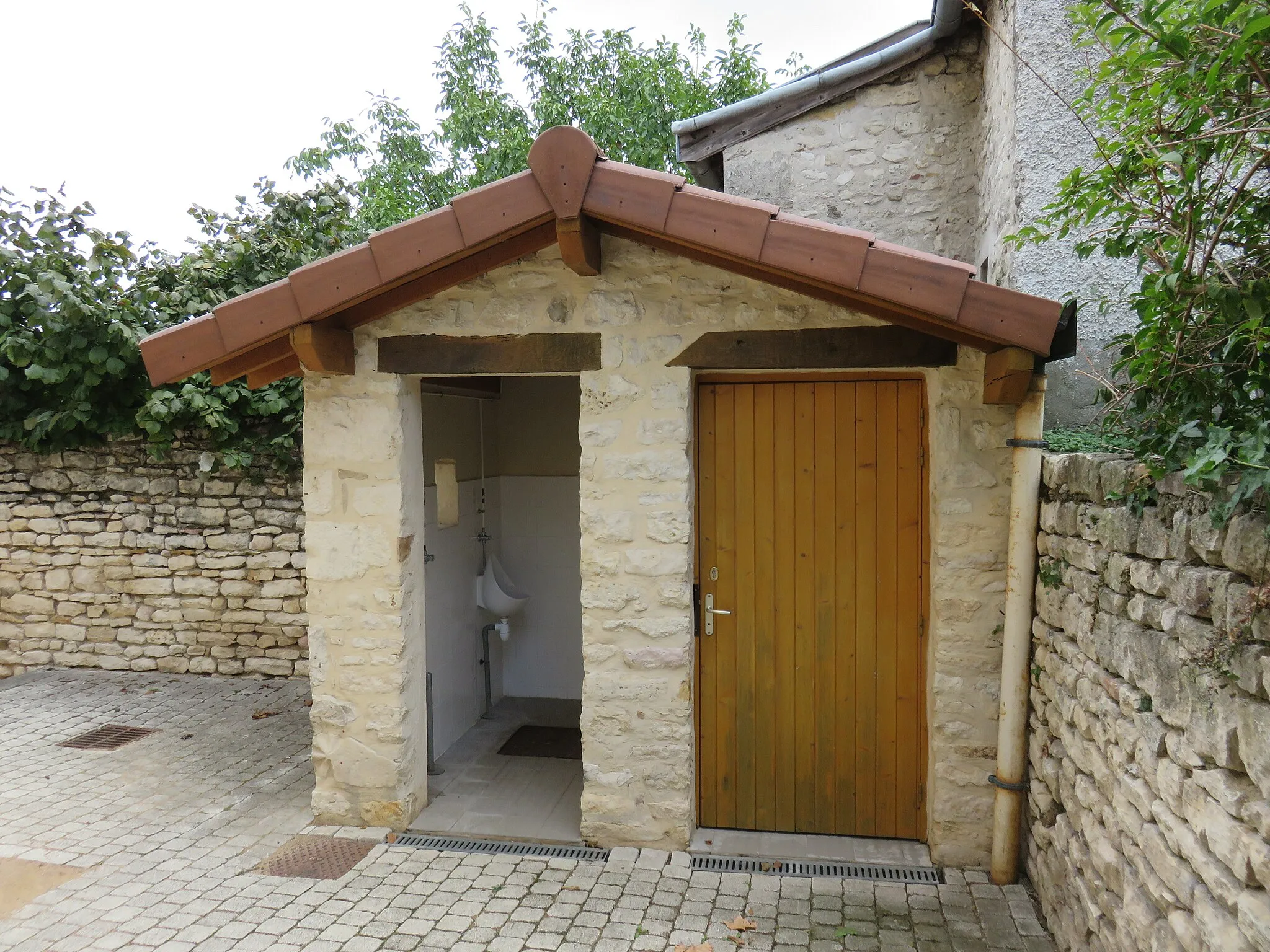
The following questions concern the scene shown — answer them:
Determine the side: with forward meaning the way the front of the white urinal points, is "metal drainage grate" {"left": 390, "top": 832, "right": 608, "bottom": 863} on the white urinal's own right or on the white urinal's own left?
on the white urinal's own right

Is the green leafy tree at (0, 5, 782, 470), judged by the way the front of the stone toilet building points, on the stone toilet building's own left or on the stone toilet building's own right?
on the stone toilet building's own right

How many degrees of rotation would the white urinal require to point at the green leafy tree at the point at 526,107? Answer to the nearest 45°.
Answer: approximately 135° to its left

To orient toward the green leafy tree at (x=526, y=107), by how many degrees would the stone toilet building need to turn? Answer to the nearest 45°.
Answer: approximately 180°

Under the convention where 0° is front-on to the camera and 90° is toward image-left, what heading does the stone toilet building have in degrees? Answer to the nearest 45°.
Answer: approximately 0°

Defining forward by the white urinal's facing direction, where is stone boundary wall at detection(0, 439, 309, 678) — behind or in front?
behind

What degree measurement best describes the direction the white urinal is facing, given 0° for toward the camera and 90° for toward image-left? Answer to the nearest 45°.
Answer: approximately 315°

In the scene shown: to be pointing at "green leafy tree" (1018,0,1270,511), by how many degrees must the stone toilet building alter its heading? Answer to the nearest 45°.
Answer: approximately 45° to its left

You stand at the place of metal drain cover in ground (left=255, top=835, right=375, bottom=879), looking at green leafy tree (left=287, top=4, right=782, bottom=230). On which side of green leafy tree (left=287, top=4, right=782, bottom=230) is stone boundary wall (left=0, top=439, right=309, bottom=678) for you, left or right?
left
